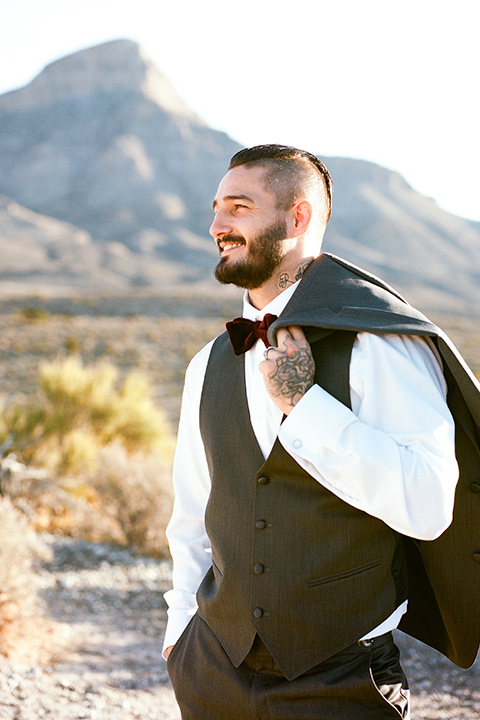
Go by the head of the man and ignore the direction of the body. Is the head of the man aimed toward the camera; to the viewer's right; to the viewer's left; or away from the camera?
to the viewer's left

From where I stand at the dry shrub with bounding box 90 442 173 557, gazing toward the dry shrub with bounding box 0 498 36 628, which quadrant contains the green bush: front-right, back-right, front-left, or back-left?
back-right

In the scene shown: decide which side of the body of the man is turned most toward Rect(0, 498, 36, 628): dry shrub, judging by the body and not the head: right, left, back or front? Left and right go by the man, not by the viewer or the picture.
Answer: right

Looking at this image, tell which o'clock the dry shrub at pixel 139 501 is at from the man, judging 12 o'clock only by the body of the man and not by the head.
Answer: The dry shrub is roughly at 4 o'clock from the man.

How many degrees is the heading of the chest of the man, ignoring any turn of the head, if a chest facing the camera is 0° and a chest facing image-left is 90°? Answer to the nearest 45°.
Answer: approximately 45°

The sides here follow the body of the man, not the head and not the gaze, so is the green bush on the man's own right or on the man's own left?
on the man's own right
